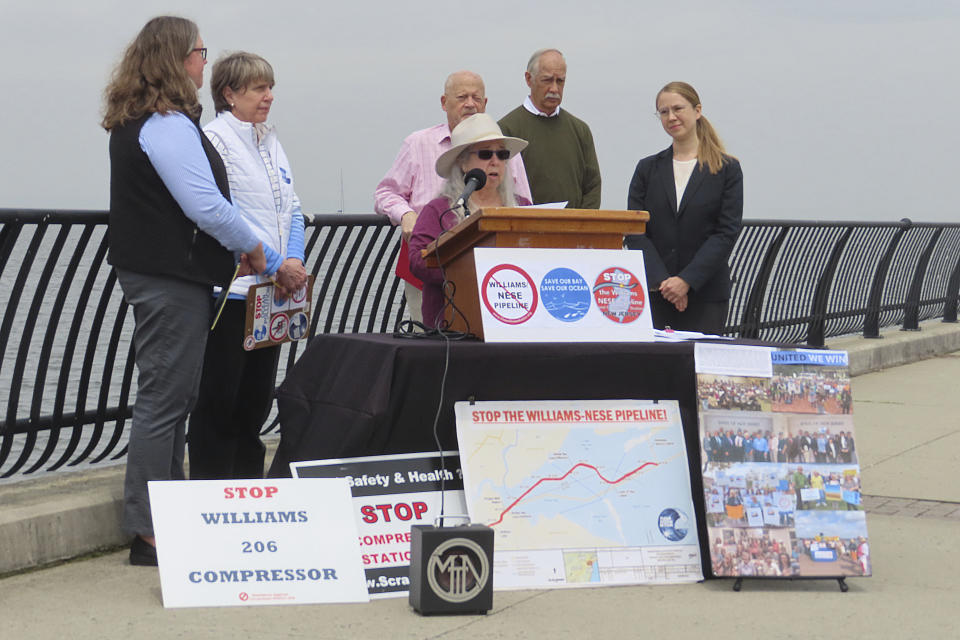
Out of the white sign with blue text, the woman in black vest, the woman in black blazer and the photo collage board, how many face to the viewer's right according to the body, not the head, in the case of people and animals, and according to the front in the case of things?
1

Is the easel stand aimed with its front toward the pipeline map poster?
no

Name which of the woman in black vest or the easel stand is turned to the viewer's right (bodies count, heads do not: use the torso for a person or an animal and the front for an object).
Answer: the woman in black vest

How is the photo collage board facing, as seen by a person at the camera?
facing the viewer

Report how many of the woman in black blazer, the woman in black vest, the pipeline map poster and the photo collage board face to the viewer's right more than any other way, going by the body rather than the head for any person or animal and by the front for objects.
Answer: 1

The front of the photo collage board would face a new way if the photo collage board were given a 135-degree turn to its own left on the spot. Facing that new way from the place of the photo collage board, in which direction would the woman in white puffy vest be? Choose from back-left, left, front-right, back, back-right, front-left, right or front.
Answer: back-left

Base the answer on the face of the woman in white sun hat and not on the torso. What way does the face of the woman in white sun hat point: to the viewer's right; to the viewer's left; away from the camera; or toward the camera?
toward the camera

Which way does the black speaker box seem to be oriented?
toward the camera

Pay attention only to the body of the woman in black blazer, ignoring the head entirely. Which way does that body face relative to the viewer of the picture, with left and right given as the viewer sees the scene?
facing the viewer and to the left of the viewer

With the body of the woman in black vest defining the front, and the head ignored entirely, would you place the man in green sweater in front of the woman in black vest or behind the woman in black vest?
in front

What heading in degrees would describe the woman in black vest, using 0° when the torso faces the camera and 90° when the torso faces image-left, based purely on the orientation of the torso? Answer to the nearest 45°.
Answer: approximately 270°

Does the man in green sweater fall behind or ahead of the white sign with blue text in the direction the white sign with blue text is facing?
behind

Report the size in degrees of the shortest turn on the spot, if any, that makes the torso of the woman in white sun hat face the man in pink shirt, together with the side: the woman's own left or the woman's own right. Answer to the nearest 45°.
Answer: approximately 135° to the woman's own left

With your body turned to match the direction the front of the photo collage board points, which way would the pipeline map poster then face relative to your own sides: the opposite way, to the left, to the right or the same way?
the same way

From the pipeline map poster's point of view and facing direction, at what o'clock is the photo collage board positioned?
The photo collage board is roughly at 9 o'clock from the pipeline map poster.

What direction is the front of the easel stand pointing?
toward the camera
